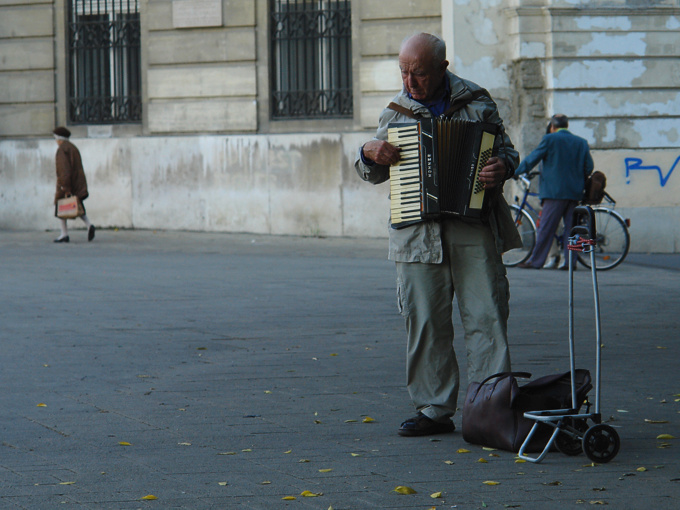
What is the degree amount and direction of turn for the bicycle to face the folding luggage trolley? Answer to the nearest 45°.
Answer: approximately 90° to its left

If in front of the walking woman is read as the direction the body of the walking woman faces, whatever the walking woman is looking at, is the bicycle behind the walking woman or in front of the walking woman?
behind

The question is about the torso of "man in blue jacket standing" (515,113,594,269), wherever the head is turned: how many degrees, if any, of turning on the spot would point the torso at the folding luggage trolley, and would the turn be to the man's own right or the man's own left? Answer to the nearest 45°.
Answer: approximately 135° to the man's own left

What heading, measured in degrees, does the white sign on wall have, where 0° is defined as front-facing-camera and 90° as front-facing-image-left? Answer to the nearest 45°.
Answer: approximately 0°

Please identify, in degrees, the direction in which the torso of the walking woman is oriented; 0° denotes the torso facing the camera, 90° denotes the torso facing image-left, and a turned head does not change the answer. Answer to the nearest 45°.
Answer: approximately 90°

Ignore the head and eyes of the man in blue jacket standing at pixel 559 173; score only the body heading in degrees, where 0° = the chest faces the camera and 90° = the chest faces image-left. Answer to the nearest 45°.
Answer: approximately 135°

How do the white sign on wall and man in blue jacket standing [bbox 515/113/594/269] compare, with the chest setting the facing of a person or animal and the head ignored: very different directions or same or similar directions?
very different directions
